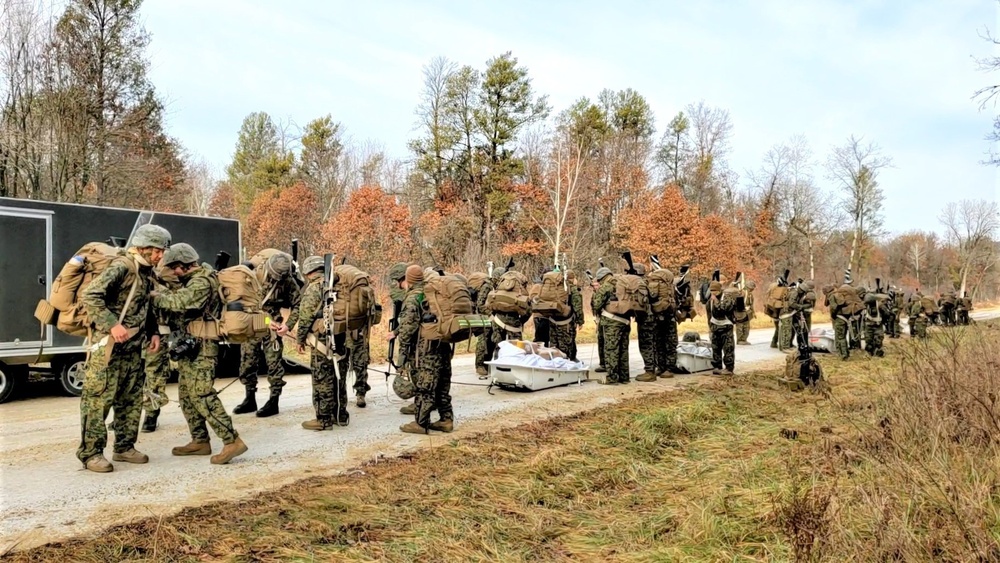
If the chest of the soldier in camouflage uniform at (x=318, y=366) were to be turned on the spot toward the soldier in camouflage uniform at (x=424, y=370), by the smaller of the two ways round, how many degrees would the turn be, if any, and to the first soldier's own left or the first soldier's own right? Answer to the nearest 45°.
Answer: approximately 180°

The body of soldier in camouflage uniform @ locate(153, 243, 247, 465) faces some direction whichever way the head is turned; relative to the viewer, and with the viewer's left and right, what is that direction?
facing to the left of the viewer

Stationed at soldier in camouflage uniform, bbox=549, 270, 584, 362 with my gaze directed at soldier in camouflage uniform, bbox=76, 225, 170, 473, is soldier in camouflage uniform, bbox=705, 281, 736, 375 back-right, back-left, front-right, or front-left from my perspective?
back-left

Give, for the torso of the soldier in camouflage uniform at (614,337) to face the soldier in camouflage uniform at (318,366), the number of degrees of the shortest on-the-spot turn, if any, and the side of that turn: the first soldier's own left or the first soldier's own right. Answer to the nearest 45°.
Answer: approximately 45° to the first soldier's own left

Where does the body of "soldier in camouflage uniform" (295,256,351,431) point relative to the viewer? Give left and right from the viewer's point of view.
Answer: facing to the left of the viewer
